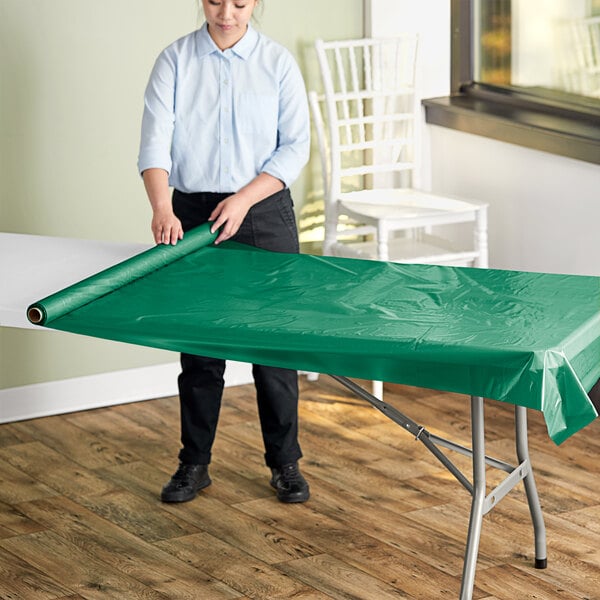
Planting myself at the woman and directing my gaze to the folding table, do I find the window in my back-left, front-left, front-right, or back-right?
back-left

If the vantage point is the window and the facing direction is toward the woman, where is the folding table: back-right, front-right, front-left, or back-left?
front-left

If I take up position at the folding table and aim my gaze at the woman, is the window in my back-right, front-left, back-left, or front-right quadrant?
front-right

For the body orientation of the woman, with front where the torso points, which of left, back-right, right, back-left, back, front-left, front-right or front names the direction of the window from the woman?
back-left

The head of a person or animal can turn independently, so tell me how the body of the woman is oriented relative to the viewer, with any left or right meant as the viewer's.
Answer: facing the viewer

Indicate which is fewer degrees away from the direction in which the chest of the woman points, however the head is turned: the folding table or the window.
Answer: the folding table

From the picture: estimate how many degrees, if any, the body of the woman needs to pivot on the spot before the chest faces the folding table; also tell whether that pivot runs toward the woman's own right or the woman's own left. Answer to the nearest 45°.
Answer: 0° — they already face it

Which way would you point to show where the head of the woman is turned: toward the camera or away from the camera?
toward the camera
